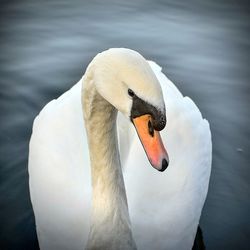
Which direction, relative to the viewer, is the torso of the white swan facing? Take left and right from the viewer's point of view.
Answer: facing the viewer
